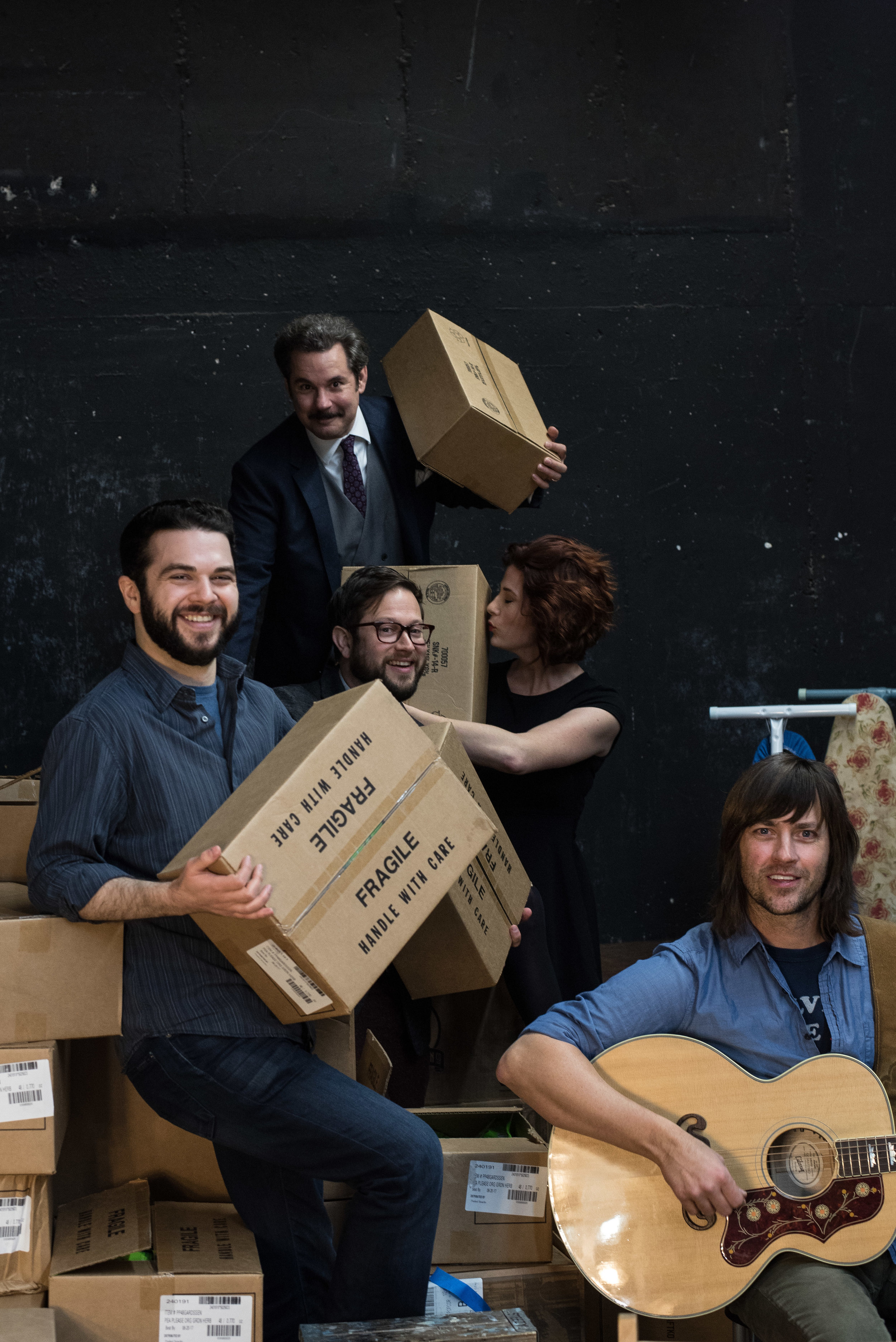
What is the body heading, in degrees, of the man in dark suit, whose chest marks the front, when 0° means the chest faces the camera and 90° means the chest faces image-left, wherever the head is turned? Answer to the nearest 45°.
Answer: approximately 315°

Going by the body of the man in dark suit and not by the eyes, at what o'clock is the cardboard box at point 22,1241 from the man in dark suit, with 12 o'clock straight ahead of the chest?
The cardboard box is roughly at 2 o'clock from the man in dark suit.

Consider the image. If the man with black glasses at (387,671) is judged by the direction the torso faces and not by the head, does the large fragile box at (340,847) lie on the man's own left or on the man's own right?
on the man's own right

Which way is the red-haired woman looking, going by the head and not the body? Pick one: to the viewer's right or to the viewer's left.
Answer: to the viewer's left

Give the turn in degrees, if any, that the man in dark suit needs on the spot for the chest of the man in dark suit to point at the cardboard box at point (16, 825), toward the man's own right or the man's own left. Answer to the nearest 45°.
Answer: approximately 90° to the man's own right
